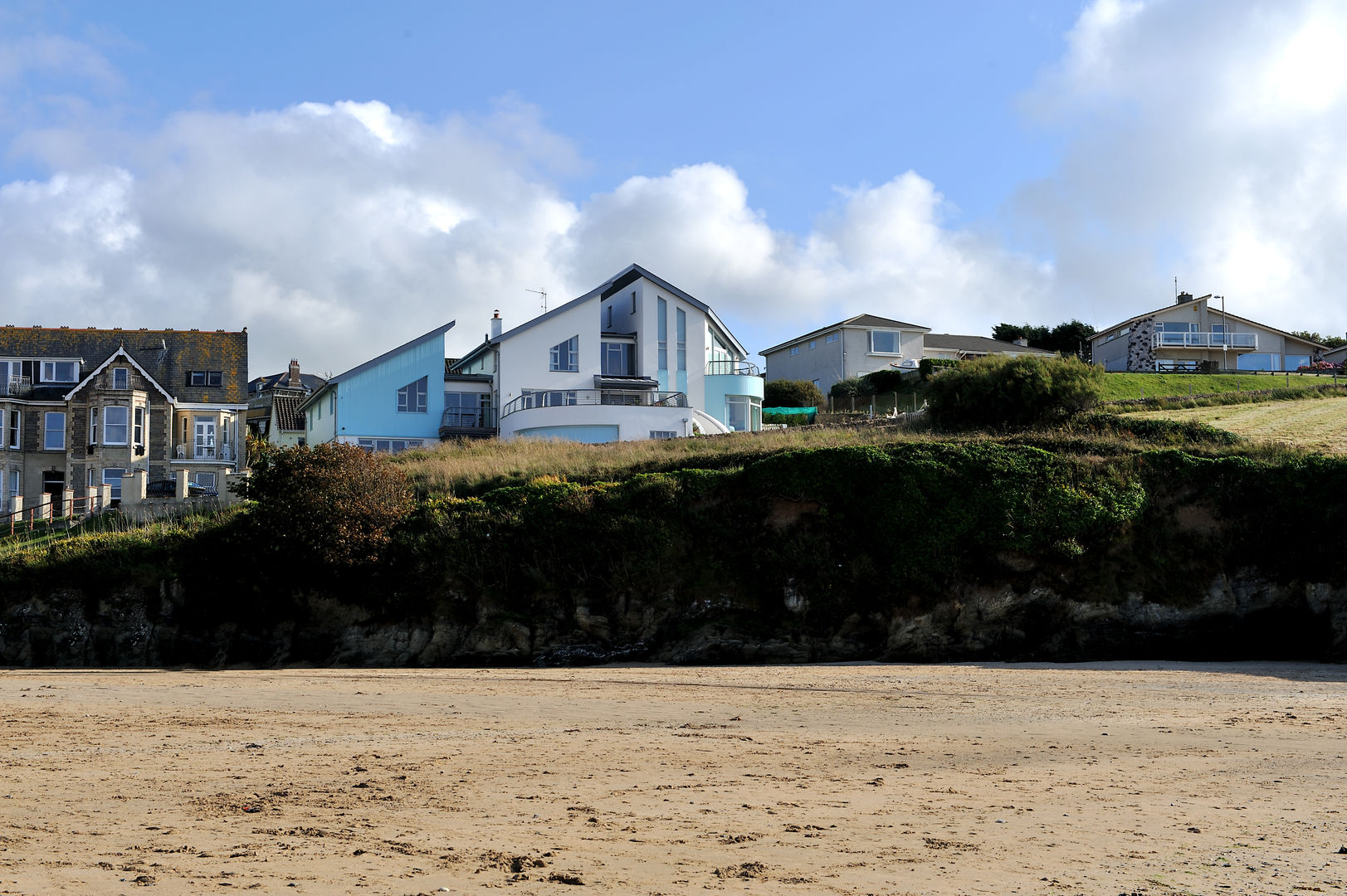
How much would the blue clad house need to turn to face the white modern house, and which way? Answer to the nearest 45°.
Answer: approximately 90° to its left

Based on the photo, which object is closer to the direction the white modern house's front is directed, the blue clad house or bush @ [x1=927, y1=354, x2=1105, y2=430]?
the bush

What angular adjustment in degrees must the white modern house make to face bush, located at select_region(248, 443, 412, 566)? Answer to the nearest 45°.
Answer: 0° — it already faces it

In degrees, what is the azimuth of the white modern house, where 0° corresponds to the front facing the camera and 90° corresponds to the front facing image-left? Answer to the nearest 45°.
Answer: approximately 0°

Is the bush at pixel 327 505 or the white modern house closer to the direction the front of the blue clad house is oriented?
the bush

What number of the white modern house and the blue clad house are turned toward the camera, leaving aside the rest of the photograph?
2

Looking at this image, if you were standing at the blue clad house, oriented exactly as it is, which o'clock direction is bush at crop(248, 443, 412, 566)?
The bush is roughly at 12 o'clock from the blue clad house.

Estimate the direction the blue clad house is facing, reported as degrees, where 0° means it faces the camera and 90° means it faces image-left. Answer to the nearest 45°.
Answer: approximately 0°

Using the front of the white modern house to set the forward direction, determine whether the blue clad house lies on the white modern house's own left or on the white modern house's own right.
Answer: on the white modern house's own right

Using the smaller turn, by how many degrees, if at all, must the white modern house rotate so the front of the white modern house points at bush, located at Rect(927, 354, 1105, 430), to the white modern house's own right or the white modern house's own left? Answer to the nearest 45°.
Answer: approximately 45° to the white modern house's own left

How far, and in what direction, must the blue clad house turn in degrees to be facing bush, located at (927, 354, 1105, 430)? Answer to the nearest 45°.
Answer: approximately 45° to its left
